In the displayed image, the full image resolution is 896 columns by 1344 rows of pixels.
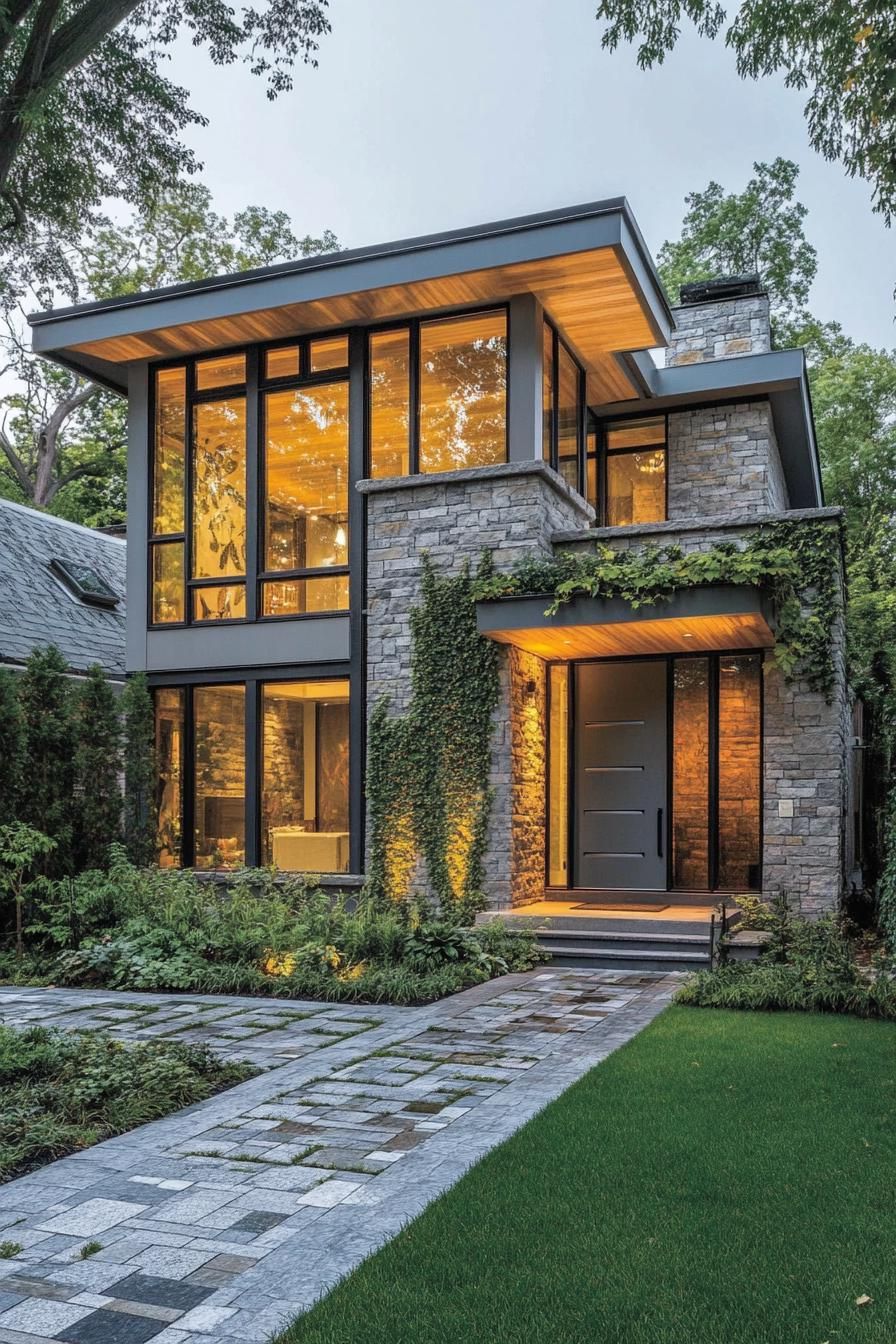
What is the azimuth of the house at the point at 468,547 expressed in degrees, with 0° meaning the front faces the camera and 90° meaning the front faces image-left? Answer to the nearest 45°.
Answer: approximately 0°

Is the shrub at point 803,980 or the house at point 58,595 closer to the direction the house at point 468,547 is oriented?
the shrub

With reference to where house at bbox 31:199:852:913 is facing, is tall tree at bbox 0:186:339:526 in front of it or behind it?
behind

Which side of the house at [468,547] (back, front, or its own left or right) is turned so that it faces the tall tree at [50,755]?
right

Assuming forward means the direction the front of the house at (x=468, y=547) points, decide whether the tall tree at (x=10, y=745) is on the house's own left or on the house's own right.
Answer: on the house's own right

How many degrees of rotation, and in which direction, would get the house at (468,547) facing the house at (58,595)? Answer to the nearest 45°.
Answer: approximately 135° to its right

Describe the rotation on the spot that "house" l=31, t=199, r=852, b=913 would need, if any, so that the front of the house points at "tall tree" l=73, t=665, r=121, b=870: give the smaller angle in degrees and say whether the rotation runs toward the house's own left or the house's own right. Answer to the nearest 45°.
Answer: approximately 90° to the house's own right

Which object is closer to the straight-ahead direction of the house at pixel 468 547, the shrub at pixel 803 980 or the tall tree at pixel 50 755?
the shrub

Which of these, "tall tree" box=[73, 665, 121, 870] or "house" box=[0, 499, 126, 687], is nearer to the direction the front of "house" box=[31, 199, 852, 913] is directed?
the tall tree
